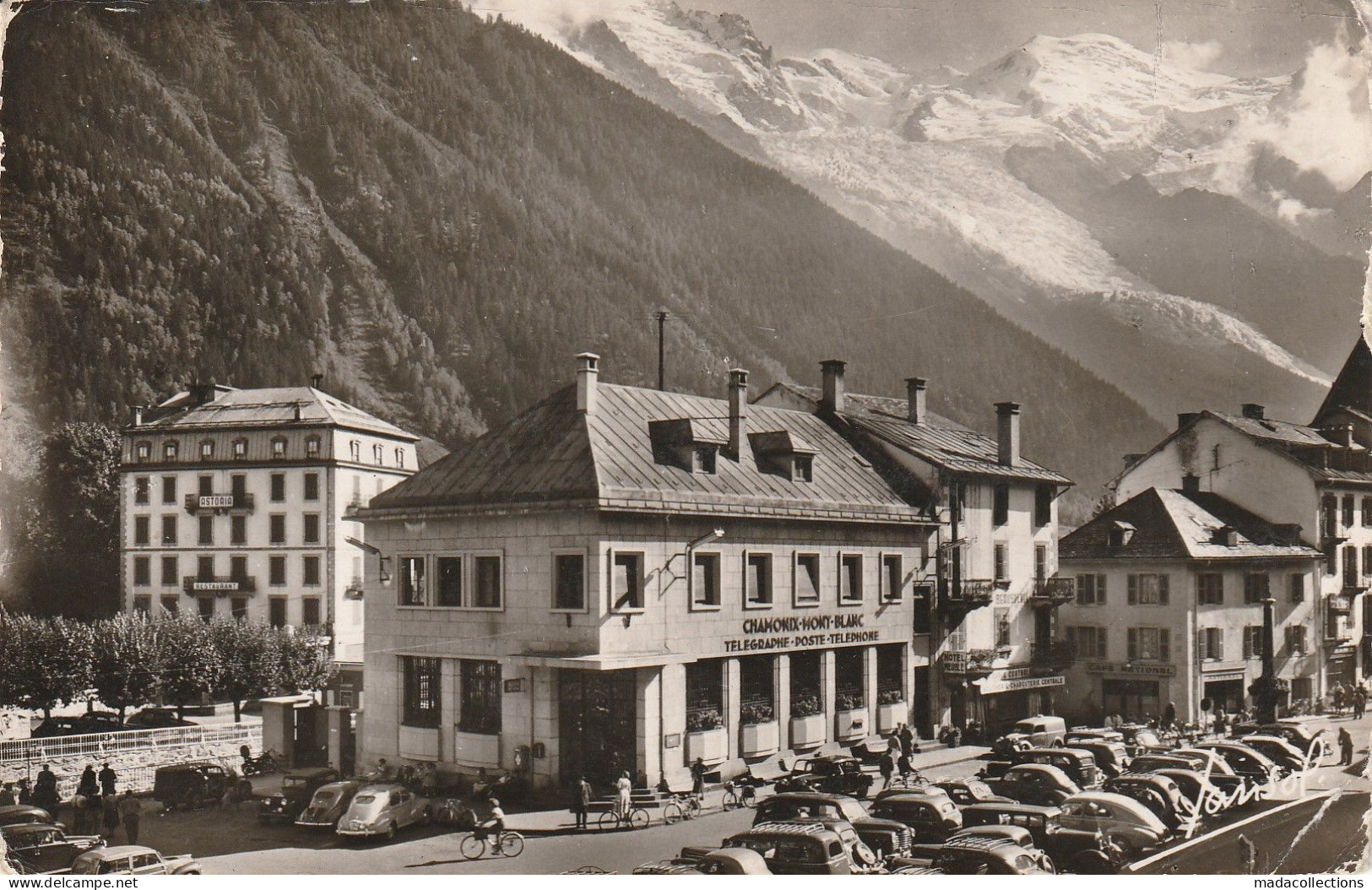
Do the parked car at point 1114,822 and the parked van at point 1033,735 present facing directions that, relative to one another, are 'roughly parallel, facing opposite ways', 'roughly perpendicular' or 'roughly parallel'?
roughly perpendicular

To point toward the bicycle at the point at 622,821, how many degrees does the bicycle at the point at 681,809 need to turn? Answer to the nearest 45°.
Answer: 0° — it already faces it

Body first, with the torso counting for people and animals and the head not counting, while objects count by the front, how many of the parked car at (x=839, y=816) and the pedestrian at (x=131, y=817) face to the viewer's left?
0

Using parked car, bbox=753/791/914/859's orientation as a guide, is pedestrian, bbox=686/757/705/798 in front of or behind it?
behind
